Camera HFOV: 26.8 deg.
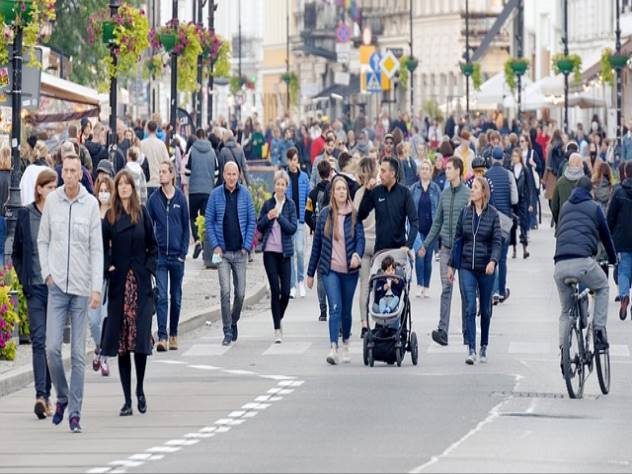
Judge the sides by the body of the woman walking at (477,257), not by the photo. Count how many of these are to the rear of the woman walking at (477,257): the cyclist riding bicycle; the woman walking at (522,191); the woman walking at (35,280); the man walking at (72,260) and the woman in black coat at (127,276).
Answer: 1

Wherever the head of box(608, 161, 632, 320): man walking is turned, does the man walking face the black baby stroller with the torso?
no

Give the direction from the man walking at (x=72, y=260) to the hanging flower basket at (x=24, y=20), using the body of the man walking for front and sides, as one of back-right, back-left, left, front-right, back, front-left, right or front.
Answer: back

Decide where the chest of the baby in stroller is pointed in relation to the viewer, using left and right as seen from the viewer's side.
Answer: facing the viewer

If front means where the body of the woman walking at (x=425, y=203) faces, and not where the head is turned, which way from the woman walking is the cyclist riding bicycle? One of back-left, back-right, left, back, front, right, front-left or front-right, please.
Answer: front

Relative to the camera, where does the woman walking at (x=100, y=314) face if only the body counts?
toward the camera

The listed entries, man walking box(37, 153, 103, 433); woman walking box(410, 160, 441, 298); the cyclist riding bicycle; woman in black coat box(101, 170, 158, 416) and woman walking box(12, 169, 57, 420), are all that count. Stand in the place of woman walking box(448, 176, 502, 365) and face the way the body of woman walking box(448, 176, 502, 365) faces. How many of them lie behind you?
1

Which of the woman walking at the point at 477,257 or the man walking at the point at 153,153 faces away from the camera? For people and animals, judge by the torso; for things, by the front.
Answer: the man walking

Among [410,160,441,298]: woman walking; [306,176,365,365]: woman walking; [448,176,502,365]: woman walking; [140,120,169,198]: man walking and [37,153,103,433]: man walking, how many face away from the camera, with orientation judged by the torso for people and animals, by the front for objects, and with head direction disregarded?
1

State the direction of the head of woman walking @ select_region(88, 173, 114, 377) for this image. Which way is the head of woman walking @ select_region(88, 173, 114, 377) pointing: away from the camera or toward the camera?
toward the camera

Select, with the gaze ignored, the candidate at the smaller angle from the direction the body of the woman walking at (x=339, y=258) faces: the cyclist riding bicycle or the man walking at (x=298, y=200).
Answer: the cyclist riding bicycle

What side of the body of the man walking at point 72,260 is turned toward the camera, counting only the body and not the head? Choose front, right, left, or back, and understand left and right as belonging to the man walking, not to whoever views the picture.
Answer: front

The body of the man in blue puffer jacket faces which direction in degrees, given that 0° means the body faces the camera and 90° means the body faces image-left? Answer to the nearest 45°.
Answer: approximately 0°
